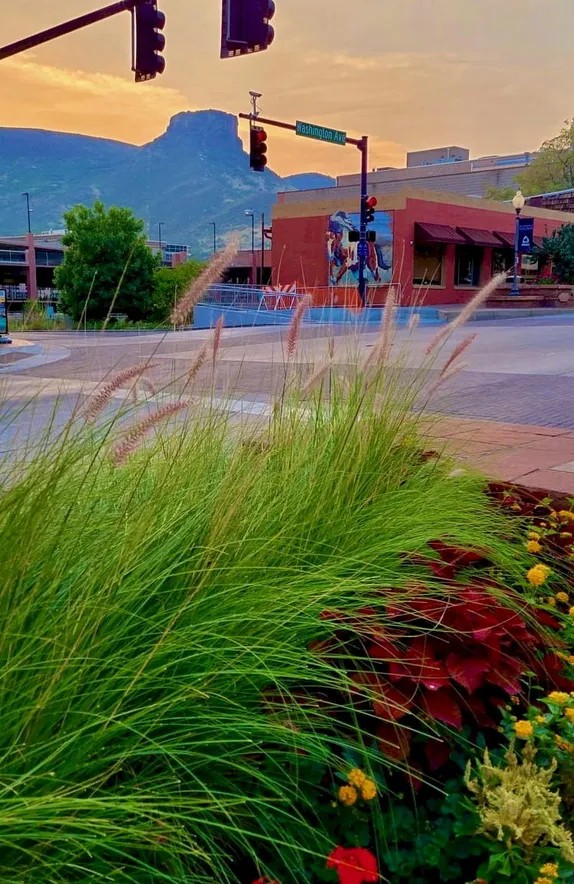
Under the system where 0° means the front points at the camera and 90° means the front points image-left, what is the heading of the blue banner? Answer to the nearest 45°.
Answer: approximately 0°

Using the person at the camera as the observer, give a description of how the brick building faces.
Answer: facing the viewer and to the right of the viewer

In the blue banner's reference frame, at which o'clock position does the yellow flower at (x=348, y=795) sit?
The yellow flower is roughly at 12 o'clock from the blue banner.

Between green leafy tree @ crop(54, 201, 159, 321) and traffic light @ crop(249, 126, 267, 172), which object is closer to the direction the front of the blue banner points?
the traffic light

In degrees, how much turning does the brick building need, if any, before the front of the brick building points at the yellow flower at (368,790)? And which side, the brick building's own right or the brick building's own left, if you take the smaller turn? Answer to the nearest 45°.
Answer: approximately 45° to the brick building's own right

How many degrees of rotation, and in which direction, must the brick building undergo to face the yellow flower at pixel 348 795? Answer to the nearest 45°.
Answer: approximately 45° to its right

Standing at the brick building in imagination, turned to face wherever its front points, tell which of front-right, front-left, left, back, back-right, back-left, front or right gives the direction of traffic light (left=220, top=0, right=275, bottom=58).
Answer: front-right

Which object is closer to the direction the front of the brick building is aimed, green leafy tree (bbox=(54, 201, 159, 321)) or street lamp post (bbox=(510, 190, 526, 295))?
the street lamp post

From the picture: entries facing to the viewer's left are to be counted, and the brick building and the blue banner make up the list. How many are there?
0

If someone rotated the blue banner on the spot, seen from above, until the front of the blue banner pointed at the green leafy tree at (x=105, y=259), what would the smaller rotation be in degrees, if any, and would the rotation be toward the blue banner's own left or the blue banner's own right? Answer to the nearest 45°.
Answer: approximately 90° to the blue banner's own right

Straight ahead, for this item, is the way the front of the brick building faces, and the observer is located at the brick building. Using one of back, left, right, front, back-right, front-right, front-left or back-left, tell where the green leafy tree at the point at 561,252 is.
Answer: left

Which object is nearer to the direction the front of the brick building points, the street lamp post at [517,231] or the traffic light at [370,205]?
the street lamp post
